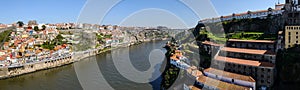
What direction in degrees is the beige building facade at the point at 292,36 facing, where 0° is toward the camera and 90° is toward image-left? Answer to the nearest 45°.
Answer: approximately 0°
